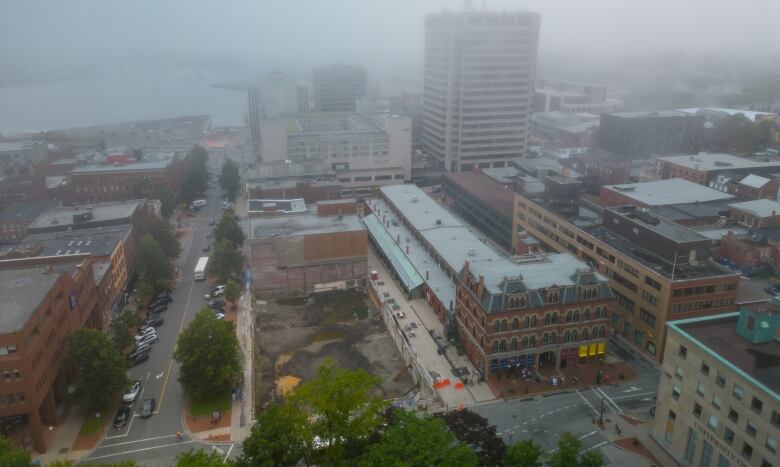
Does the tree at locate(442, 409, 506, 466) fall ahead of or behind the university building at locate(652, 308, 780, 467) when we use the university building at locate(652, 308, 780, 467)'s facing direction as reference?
ahead

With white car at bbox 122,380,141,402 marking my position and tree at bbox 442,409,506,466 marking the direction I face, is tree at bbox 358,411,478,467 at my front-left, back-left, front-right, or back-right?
front-right

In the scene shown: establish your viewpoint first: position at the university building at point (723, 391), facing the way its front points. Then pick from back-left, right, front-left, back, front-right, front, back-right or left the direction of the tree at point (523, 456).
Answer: front

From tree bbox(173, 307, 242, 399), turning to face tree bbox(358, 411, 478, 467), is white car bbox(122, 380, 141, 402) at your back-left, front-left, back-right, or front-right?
back-right

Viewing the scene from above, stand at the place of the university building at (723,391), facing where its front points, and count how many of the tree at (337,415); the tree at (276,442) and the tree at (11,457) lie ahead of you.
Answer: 3

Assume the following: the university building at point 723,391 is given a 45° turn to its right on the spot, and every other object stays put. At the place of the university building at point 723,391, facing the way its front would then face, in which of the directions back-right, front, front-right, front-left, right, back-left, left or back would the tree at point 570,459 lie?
front-left

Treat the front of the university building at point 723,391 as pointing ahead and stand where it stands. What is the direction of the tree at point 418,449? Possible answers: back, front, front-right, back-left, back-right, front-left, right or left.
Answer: front

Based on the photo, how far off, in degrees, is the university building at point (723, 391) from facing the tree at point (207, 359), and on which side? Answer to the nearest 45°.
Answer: approximately 45° to its right

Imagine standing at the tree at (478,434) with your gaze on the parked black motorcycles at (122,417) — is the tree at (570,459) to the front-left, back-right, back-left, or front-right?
back-left

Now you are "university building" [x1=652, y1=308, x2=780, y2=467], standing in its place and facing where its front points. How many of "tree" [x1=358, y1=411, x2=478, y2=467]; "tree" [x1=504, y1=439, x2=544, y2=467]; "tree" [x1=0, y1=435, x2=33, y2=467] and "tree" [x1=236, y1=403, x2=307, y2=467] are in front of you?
4

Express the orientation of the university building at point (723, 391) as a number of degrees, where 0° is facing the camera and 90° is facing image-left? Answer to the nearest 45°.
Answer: approximately 45°

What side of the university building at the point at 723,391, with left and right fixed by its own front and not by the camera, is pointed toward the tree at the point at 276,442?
front

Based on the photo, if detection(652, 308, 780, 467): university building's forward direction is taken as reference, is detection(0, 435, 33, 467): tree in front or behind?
in front
